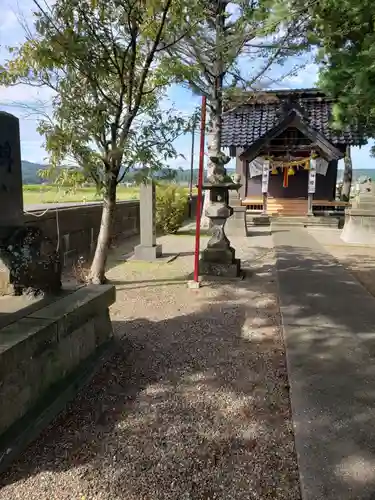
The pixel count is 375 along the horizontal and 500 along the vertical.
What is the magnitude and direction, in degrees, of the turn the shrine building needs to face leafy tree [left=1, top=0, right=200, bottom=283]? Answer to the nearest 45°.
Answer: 0° — it already faces it

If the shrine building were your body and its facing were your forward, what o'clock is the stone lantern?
The stone lantern is roughly at 12 o'clock from the shrine building.

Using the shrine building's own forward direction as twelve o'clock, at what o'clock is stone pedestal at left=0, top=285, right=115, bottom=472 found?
The stone pedestal is roughly at 12 o'clock from the shrine building.

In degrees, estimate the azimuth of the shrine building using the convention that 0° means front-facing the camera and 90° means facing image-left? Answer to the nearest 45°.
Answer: approximately 0°

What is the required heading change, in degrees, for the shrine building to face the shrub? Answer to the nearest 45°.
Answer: approximately 45° to its right

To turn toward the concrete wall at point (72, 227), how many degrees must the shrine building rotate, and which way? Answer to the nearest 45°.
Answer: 0° — it already faces it
